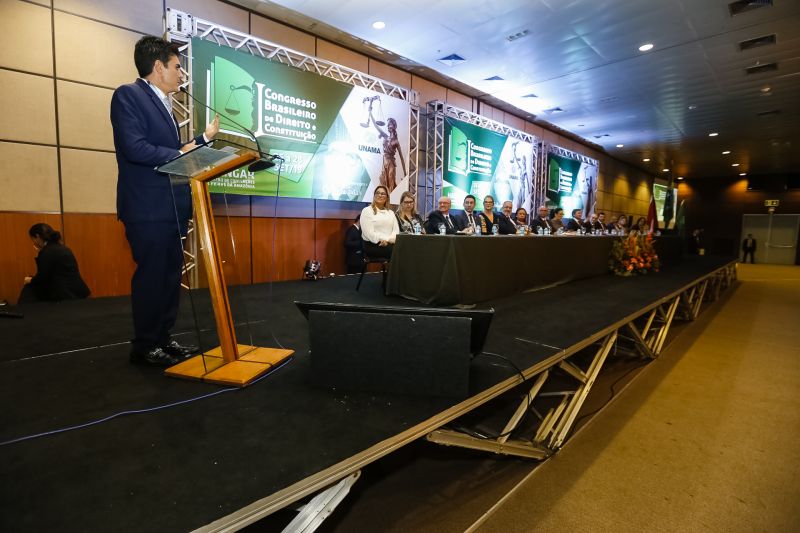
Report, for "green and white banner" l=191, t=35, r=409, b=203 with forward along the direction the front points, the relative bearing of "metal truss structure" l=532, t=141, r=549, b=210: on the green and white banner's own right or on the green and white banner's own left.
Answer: on the green and white banner's own left

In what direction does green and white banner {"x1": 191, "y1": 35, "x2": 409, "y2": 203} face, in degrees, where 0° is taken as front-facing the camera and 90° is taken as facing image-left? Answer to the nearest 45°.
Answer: approximately 315°

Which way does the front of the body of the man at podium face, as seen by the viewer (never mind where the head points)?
to the viewer's right

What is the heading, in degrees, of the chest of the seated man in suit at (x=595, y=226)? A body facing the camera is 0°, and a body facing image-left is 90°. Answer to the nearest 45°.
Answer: approximately 315°

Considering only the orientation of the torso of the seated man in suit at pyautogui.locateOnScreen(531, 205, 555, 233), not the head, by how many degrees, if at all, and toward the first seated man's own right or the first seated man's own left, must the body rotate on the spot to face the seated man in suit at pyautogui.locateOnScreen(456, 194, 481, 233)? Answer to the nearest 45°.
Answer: approximately 90° to the first seated man's own right

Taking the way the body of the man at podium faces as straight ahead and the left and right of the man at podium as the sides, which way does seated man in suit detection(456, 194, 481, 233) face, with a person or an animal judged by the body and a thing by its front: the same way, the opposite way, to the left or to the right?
to the right

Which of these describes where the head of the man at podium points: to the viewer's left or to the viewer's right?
to the viewer's right
